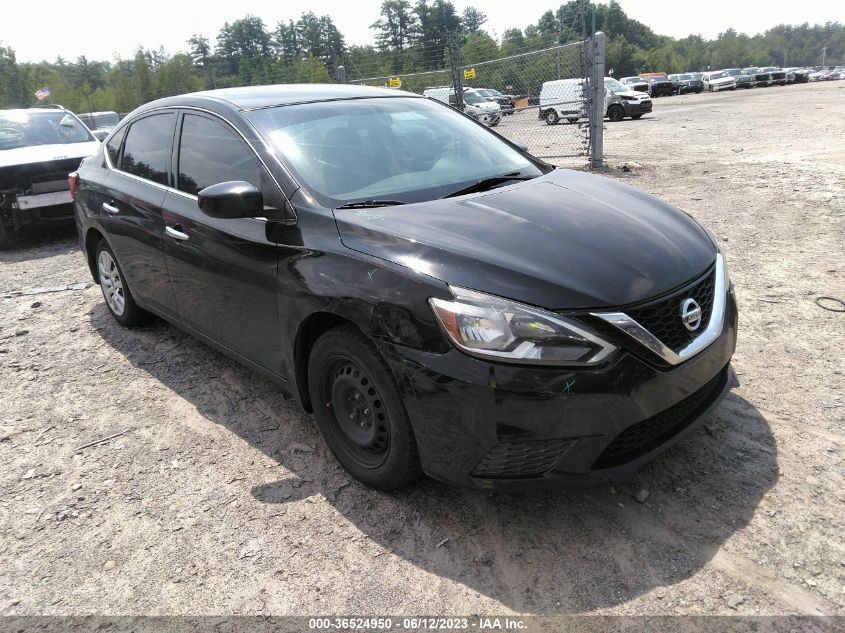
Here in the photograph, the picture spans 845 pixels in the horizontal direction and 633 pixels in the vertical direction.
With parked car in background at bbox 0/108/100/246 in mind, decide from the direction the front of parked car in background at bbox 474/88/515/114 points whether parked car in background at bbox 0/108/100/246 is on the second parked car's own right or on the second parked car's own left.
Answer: on the second parked car's own right

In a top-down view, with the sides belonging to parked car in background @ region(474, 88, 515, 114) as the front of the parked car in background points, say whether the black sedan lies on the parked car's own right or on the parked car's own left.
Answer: on the parked car's own right

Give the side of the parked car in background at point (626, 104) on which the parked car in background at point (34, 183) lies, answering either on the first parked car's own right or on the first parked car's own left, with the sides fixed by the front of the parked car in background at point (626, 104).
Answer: on the first parked car's own right

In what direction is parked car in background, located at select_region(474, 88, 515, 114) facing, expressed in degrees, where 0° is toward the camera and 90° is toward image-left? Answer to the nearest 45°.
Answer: approximately 315°

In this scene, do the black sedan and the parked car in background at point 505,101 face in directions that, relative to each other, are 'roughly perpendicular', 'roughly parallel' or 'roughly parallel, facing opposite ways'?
roughly parallel

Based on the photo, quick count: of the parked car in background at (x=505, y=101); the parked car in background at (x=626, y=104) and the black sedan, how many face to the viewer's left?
0

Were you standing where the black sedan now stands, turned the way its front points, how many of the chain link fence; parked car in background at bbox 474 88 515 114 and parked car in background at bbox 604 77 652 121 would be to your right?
0

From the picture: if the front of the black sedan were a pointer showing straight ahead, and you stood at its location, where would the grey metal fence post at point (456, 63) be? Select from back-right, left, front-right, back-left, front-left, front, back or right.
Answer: back-left

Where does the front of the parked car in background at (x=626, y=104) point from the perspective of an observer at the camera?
facing the viewer and to the right of the viewer

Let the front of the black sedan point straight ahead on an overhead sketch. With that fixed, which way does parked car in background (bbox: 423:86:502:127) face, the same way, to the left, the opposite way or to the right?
the same way

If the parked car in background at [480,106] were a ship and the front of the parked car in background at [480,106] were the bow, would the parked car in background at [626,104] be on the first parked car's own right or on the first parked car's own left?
on the first parked car's own left

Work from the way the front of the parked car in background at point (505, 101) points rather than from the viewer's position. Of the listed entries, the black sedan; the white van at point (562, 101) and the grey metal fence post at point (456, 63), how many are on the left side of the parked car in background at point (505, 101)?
0

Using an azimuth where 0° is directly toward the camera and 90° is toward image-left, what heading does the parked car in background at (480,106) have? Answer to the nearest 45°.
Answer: approximately 315°

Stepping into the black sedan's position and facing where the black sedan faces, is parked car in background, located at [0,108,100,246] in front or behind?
behind

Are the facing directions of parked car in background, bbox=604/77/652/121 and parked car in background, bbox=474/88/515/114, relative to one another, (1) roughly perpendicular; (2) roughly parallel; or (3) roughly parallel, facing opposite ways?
roughly parallel

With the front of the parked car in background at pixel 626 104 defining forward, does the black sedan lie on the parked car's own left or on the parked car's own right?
on the parked car's own right

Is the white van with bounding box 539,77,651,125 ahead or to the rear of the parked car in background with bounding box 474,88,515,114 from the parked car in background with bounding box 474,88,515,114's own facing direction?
ahead
